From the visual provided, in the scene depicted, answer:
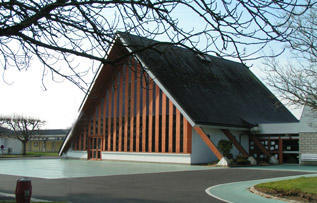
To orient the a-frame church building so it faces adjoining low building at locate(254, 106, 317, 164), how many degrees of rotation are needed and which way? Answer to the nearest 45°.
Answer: approximately 135° to its left

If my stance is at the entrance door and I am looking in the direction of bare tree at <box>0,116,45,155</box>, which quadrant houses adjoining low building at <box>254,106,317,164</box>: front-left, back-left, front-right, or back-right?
back-right

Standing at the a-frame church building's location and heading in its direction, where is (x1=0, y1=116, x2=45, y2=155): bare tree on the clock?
The bare tree is roughly at 3 o'clock from the a-frame church building.

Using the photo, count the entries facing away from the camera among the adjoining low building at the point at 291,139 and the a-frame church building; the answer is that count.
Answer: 0
